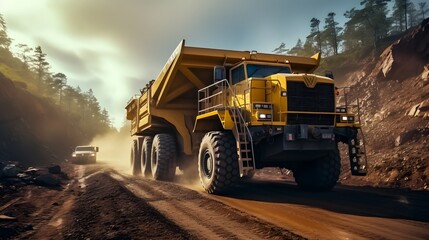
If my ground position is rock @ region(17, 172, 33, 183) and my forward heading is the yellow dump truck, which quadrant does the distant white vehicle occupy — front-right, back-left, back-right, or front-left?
back-left

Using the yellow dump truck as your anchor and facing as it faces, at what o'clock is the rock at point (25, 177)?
The rock is roughly at 5 o'clock from the yellow dump truck.

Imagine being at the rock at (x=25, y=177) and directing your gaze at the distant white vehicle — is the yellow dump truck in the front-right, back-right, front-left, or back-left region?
back-right

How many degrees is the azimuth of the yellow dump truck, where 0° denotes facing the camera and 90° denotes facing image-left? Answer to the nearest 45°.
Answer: approximately 315°

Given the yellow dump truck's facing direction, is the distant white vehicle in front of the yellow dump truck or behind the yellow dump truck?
behind
